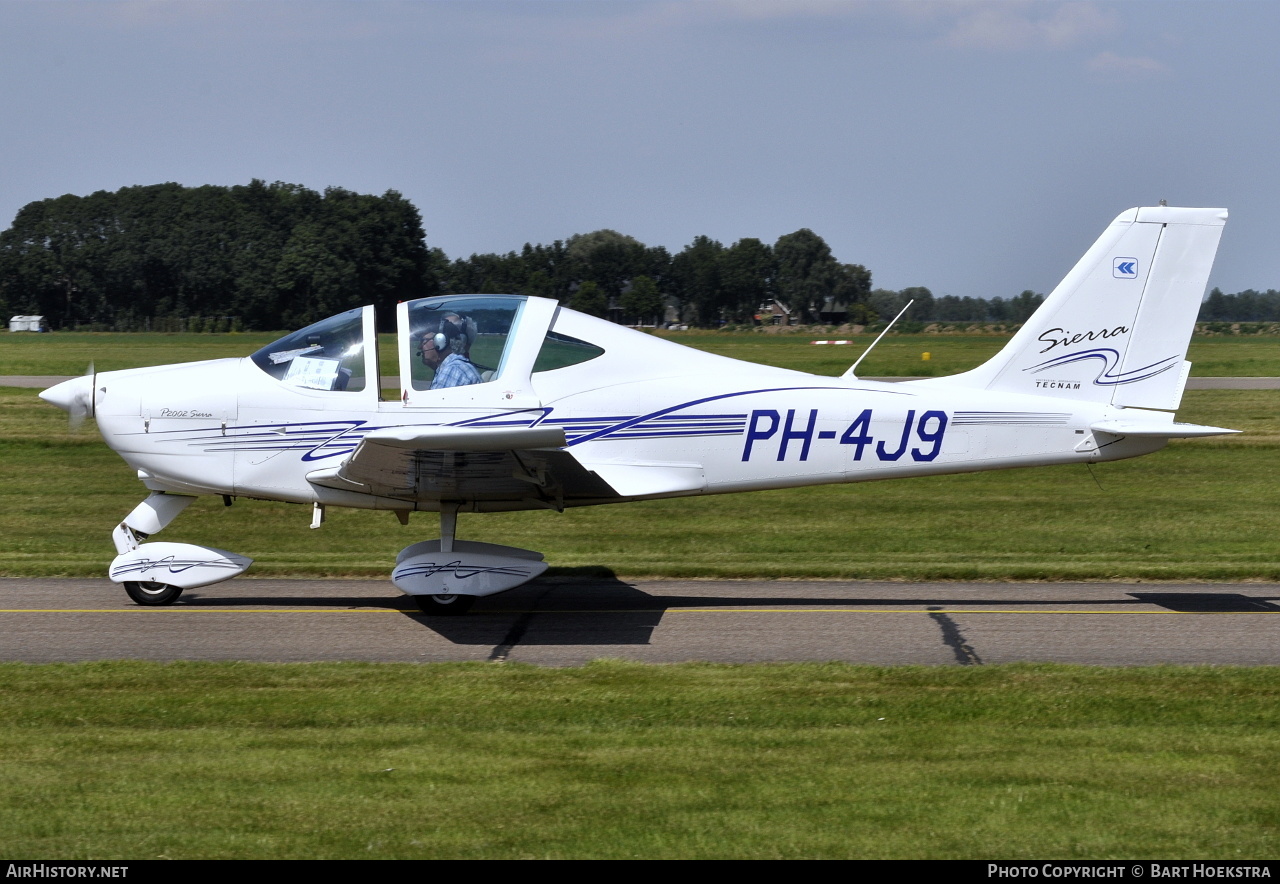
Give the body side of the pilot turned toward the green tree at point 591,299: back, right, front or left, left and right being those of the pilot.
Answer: right

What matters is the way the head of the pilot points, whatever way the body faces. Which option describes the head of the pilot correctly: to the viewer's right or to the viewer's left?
to the viewer's left

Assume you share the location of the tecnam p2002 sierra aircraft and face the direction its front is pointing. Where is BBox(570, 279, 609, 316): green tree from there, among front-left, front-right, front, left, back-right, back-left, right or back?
right

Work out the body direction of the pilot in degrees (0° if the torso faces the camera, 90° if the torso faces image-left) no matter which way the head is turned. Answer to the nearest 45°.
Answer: approximately 90°

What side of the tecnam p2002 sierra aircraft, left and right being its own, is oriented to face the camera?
left

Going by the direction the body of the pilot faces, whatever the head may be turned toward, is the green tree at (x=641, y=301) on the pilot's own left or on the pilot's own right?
on the pilot's own right

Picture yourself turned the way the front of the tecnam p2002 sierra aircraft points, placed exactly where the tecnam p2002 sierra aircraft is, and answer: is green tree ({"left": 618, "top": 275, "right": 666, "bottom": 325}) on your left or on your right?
on your right
